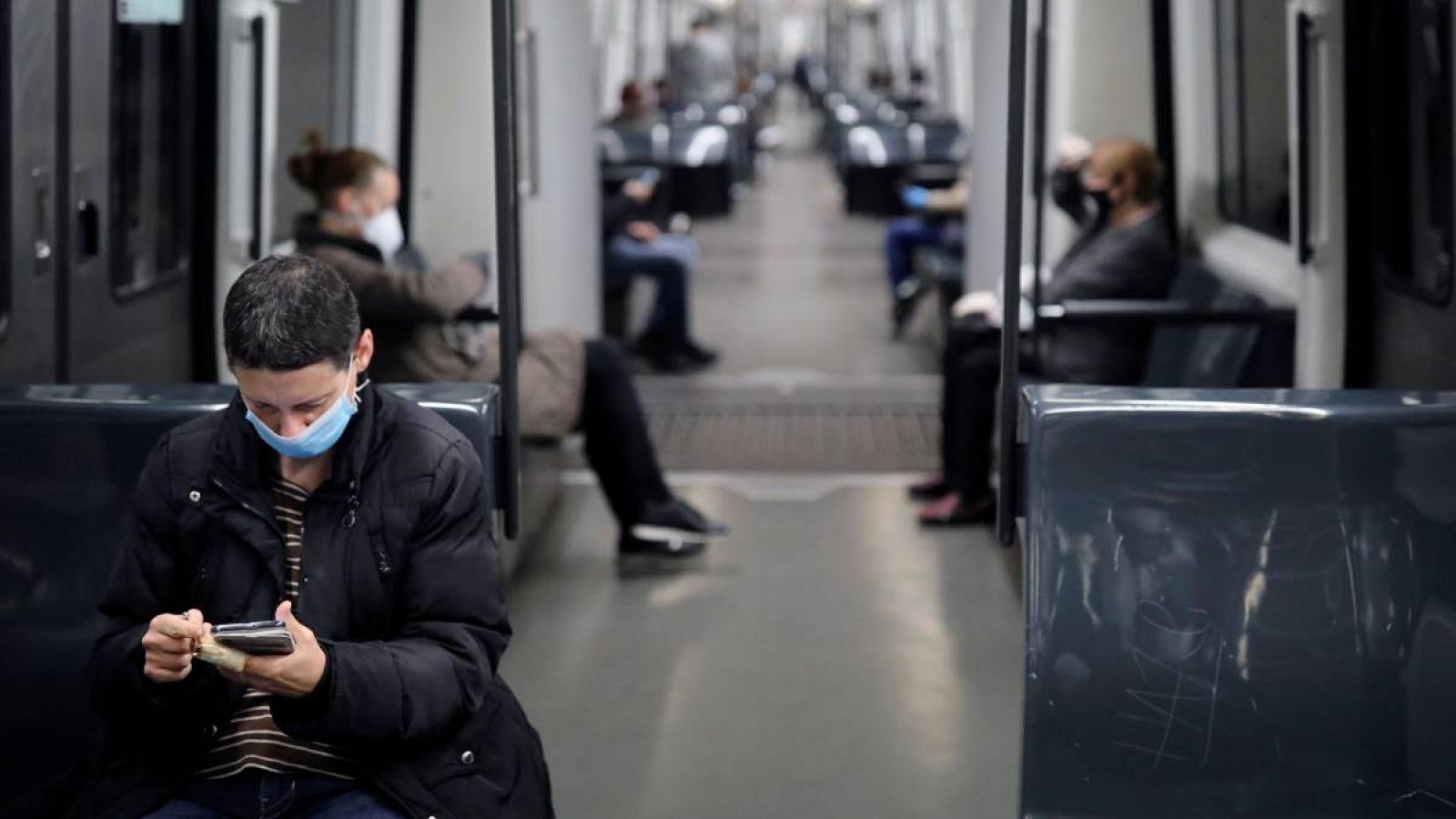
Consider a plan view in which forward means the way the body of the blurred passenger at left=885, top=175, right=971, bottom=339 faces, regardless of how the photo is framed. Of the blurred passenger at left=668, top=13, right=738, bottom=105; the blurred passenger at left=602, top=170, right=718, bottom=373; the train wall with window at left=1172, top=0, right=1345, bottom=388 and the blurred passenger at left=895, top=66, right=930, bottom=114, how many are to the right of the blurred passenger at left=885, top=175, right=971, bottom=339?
2

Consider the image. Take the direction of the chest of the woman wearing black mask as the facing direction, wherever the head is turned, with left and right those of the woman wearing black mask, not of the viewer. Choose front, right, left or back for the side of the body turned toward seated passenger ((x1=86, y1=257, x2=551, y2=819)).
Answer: left

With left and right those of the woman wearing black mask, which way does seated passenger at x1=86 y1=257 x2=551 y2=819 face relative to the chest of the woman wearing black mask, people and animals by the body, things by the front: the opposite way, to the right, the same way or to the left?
to the left

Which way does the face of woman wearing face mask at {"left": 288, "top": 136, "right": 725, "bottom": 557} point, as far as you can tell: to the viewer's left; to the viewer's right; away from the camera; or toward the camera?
to the viewer's right

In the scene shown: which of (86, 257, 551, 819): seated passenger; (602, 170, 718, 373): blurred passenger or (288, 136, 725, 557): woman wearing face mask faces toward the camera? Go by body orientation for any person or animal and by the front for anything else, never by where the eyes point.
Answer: the seated passenger

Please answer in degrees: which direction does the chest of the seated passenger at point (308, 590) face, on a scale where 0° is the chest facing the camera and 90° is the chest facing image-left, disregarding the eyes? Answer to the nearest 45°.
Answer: approximately 0°

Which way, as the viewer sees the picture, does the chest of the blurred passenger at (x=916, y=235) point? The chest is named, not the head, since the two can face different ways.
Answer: to the viewer's left

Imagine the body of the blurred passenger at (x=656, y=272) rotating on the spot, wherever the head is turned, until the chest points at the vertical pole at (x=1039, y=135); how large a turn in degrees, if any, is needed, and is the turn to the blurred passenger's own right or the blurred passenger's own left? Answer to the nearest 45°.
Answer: approximately 90° to the blurred passenger's own right

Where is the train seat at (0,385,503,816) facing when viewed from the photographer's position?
facing the viewer

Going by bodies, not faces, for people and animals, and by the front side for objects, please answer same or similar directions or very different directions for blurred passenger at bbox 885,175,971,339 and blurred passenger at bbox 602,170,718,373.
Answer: very different directions

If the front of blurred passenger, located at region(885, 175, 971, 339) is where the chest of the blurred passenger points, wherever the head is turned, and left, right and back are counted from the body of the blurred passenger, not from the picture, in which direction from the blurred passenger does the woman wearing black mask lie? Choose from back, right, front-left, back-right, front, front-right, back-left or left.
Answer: left

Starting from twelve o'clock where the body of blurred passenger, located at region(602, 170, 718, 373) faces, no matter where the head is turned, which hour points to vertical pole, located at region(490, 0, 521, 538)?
The vertical pole is roughly at 3 o'clock from the blurred passenger.

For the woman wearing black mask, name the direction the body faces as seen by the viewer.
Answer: to the viewer's left

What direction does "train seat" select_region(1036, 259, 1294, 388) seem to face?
to the viewer's left
